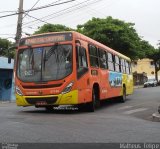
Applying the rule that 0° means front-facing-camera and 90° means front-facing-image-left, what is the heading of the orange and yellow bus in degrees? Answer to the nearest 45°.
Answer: approximately 45°

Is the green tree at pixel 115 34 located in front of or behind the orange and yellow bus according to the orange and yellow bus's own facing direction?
behind
